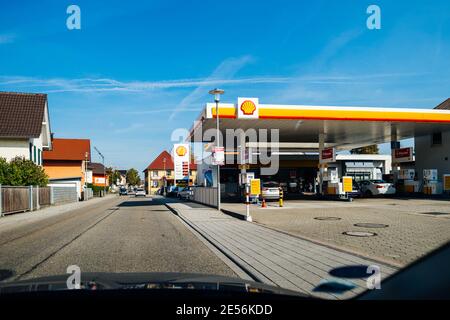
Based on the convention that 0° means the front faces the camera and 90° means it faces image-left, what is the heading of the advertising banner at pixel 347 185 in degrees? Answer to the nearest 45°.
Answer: approximately 0°

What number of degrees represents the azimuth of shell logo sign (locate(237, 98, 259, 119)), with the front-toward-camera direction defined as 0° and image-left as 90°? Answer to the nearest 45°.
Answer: approximately 0°

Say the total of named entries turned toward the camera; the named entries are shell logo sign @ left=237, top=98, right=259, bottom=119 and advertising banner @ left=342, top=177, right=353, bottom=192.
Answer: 2

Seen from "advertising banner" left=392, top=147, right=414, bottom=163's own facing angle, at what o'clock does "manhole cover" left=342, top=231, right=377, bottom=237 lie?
The manhole cover is roughly at 12 o'clock from the advertising banner.

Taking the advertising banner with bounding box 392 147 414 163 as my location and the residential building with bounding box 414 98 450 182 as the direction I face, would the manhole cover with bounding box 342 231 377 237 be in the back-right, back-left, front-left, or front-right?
back-right

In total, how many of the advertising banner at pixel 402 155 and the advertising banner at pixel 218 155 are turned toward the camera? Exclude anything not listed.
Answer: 2

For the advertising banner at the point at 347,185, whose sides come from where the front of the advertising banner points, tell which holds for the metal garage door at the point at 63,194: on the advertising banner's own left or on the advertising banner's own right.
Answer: on the advertising banner's own right
